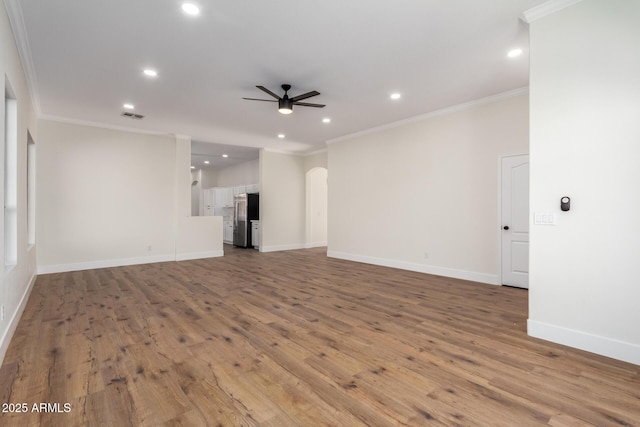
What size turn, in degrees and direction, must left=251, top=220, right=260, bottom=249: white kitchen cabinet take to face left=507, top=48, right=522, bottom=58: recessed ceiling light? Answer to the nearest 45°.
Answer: approximately 90° to its left

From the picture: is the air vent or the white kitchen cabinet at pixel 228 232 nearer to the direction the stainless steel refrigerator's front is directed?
the air vent

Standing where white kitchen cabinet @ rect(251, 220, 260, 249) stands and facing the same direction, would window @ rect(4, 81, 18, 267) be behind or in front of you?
in front

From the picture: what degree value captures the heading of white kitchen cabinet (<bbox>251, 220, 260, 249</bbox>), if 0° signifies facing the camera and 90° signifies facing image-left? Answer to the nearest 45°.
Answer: approximately 45°

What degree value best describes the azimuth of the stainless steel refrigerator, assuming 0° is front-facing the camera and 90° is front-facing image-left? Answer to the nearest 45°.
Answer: approximately 45°

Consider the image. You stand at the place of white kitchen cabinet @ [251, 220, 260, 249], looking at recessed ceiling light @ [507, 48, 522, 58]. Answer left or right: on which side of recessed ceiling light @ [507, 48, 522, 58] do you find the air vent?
right

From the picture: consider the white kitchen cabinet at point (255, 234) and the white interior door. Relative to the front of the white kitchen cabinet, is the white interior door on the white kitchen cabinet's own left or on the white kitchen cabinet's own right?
on the white kitchen cabinet's own left

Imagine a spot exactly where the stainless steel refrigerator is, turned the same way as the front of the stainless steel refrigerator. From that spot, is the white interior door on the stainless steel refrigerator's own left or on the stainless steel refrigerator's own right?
on the stainless steel refrigerator's own left

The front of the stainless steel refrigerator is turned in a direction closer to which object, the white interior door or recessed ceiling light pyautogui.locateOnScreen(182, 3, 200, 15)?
the recessed ceiling light
